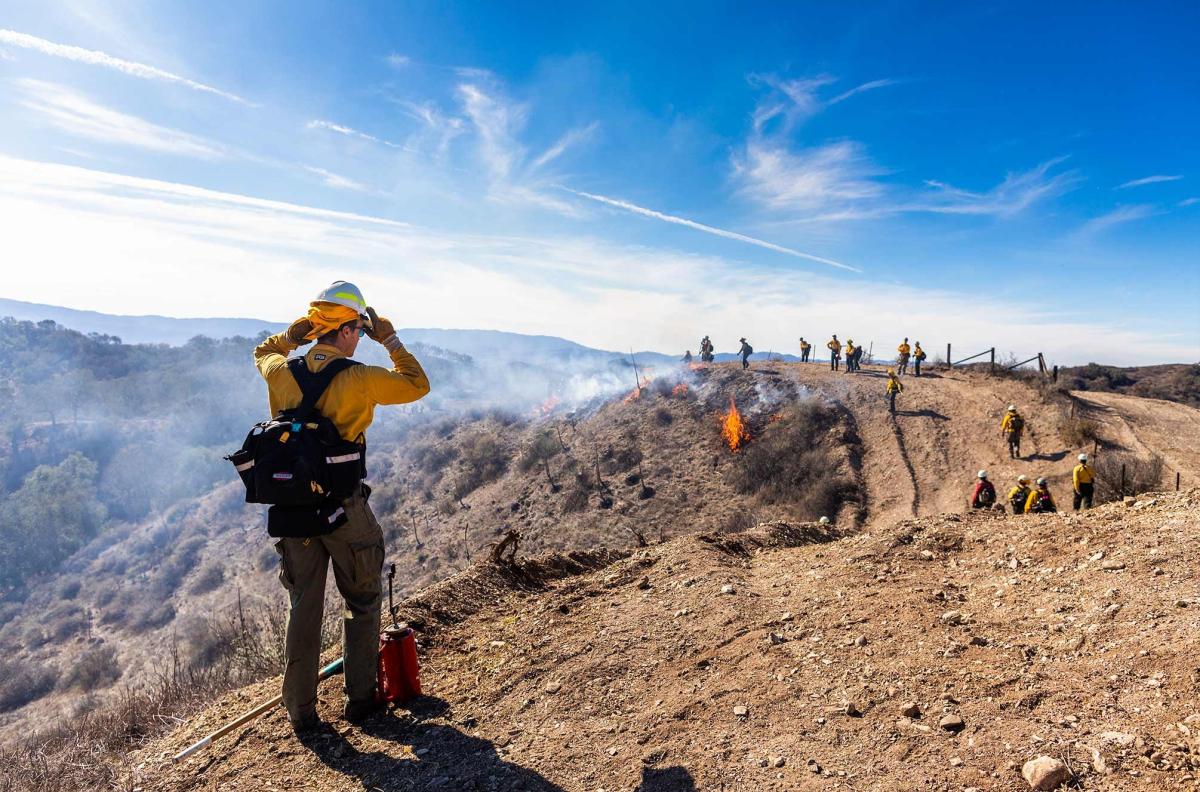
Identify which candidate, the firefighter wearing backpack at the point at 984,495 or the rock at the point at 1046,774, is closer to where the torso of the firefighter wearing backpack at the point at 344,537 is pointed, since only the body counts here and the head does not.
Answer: the firefighter wearing backpack

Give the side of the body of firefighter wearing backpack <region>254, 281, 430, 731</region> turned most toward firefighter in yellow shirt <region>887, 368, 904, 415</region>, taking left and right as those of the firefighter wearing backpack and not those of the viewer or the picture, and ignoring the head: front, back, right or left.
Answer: front

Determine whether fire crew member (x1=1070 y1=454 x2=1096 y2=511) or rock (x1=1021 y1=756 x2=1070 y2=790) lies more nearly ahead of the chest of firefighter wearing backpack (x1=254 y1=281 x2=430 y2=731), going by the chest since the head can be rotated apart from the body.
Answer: the fire crew member

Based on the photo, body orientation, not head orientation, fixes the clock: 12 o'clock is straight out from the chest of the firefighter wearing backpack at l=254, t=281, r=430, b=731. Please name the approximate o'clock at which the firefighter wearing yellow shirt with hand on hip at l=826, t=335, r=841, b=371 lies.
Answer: the firefighter wearing yellow shirt with hand on hip at l=826, t=335, r=841, b=371 is roughly at 12 o'clock from the firefighter wearing backpack at l=254, t=281, r=430, b=731.

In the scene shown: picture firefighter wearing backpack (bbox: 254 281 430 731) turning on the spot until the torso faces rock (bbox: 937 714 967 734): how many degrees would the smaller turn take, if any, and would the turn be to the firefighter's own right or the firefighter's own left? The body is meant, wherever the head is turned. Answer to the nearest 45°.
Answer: approximately 90° to the firefighter's own right

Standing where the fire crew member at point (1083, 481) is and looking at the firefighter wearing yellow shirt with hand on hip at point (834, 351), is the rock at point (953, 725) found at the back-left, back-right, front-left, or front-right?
back-left

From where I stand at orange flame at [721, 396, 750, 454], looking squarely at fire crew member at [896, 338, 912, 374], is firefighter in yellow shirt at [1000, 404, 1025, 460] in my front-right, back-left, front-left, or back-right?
front-right

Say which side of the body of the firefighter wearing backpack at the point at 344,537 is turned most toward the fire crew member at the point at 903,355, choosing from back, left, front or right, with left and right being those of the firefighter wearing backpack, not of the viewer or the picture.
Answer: front

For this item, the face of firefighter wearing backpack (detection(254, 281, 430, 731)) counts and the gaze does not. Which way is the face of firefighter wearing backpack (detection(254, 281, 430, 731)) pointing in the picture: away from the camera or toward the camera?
away from the camera

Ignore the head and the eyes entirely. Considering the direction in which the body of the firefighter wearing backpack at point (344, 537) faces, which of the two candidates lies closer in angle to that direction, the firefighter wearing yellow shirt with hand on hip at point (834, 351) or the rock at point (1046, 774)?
the firefighter wearing yellow shirt with hand on hip

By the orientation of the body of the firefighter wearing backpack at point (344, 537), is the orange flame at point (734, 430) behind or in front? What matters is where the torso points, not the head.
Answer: in front

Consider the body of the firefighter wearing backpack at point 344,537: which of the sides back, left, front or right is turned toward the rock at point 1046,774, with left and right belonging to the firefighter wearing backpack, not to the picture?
right

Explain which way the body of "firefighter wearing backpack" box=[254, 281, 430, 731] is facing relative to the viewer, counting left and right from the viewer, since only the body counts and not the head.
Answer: facing away from the viewer and to the right of the viewer
